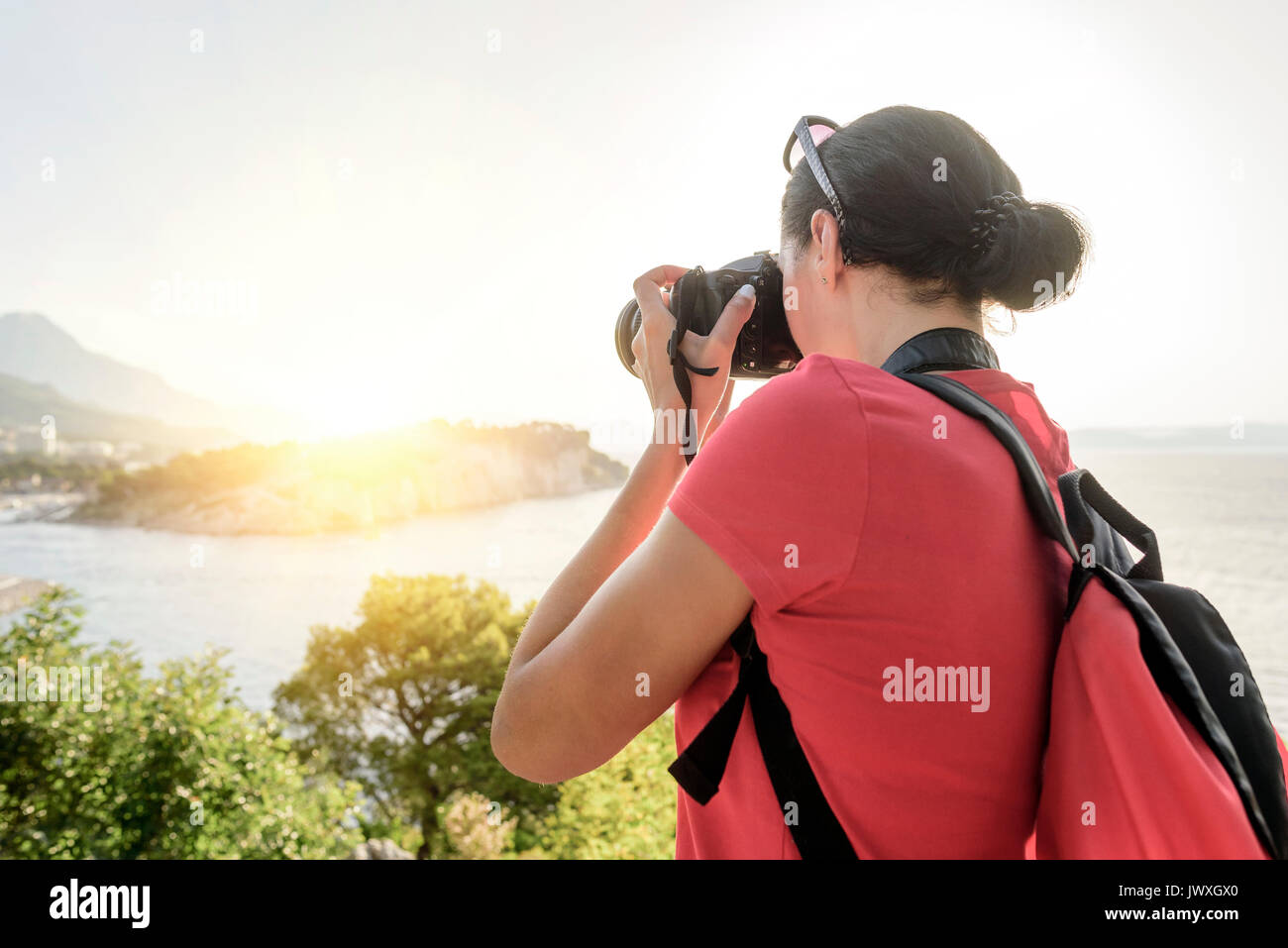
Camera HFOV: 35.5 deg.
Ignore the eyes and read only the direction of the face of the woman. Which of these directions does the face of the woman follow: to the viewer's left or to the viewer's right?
to the viewer's left

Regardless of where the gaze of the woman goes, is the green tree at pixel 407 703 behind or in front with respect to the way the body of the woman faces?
in front

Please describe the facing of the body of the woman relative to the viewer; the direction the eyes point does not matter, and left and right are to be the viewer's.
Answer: facing away from the viewer and to the left of the viewer
